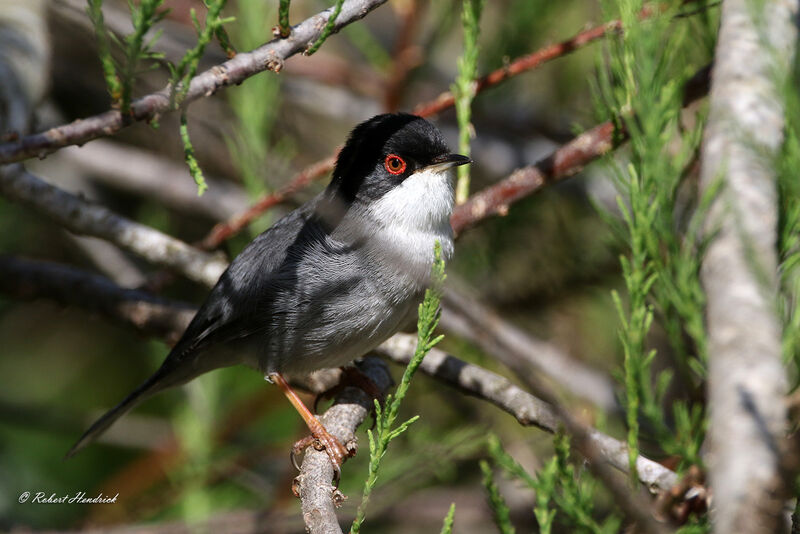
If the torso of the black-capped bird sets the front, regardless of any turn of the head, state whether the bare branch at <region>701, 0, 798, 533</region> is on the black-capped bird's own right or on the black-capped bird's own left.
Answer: on the black-capped bird's own right

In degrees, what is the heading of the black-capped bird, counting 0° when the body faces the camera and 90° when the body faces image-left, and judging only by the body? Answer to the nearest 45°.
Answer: approximately 270°

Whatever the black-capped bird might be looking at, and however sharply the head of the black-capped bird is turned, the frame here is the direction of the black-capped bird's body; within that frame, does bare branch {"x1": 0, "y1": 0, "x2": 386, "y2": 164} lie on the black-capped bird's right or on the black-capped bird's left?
on the black-capped bird's right

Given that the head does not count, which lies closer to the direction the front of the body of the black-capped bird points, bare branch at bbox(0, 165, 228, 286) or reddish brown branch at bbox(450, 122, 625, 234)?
the reddish brown branch

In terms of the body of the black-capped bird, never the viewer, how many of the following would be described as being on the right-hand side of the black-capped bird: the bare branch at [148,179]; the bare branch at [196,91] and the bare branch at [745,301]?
2
